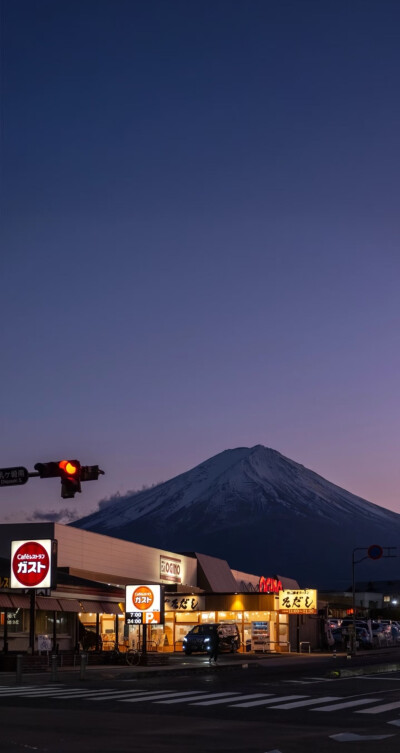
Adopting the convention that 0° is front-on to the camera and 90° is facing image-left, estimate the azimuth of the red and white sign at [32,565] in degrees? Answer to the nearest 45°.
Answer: approximately 0°

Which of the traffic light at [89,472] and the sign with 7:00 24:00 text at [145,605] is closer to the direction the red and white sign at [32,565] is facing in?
the traffic light

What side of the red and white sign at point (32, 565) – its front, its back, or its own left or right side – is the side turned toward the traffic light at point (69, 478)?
front

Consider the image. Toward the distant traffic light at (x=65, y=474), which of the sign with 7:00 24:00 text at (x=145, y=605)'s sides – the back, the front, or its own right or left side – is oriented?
front

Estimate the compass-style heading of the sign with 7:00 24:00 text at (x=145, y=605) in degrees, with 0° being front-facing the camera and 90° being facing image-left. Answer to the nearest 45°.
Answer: approximately 0°

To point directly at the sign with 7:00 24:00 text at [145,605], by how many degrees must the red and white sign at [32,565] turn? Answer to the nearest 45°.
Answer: approximately 135° to its left

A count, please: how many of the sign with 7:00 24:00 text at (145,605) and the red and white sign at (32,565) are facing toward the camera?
2

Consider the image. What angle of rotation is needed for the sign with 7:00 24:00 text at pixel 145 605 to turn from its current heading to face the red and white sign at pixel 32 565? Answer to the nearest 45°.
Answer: approximately 45° to its right

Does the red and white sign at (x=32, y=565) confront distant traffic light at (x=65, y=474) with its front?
yes

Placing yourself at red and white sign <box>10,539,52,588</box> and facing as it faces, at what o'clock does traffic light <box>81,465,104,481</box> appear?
The traffic light is roughly at 12 o'clock from the red and white sign.
